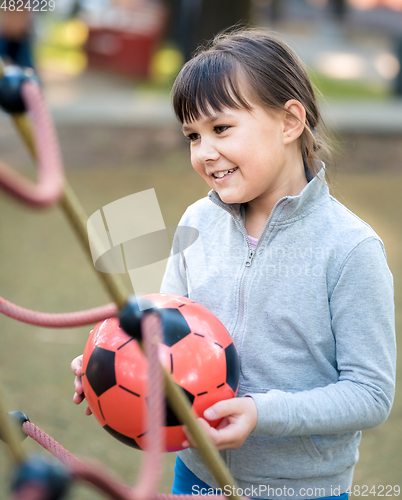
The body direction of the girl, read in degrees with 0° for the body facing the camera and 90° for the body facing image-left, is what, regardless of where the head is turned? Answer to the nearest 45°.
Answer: approximately 45°

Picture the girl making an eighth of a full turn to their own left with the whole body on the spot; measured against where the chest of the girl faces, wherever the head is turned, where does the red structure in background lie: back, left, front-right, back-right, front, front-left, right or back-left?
back
